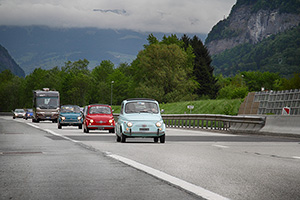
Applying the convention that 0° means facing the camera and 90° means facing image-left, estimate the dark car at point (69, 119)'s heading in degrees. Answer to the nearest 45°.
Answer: approximately 0°

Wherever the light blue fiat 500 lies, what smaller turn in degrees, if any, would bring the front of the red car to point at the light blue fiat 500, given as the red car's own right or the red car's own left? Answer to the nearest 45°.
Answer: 0° — it already faces it

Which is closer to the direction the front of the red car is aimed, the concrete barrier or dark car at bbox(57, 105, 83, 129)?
the concrete barrier

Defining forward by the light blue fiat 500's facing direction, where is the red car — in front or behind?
behind

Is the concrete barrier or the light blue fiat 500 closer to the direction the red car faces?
the light blue fiat 500

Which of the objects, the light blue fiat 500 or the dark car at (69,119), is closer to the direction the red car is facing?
the light blue fiat 500

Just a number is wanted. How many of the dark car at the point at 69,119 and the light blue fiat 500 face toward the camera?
2

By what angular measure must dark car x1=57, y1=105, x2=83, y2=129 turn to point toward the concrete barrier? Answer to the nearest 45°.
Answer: approximately 45° to its left

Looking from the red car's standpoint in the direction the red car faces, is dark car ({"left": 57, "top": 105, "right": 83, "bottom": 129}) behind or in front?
behind
